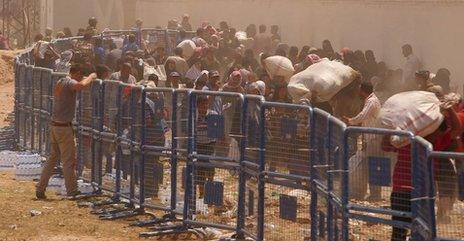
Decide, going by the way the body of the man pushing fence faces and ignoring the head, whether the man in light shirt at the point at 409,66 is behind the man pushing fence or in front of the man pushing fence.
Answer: in front

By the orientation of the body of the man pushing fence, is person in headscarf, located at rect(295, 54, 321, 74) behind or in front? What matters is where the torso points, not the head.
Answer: in front

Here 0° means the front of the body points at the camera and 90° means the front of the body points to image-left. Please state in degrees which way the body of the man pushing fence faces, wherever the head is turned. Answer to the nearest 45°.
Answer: approximately 225°

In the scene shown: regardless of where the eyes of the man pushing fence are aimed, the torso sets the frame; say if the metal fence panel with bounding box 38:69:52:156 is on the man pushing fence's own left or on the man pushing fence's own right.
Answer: on the man pushing fence's own left
